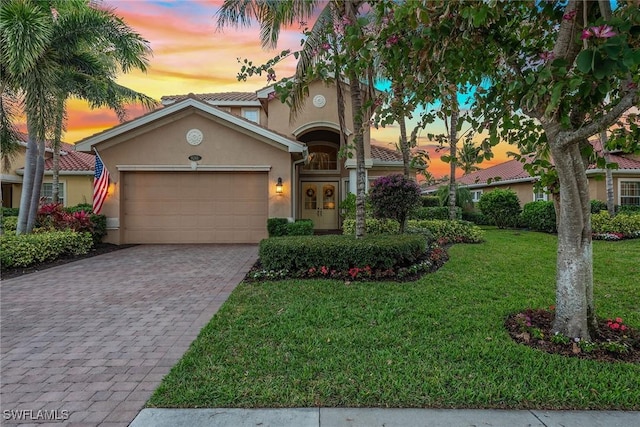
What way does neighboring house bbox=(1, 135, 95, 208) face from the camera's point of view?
toward the camera

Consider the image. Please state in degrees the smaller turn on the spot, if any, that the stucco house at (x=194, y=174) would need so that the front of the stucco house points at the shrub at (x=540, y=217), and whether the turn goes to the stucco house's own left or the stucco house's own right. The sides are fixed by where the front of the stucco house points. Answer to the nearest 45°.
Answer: approximately 90° to the stucco house's own left

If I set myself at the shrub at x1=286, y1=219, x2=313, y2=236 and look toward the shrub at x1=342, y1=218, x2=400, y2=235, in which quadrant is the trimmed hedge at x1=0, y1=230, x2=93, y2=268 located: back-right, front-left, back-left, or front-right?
back-right

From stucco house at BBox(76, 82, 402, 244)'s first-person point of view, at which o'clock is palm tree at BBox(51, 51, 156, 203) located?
The palm tree is roughly at 3 o'clock from the stucco house.

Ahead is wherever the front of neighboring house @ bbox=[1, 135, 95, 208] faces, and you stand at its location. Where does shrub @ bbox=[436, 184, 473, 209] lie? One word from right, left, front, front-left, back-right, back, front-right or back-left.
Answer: front-left

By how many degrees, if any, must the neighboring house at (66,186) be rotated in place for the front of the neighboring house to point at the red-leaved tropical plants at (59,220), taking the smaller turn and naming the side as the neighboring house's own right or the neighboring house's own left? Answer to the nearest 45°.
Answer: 0° — it already faces it

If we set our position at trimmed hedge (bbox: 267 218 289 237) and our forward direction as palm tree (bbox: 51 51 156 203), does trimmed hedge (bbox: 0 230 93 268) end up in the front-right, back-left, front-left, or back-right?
front-left

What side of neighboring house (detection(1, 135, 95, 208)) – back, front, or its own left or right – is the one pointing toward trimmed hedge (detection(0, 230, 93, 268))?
front

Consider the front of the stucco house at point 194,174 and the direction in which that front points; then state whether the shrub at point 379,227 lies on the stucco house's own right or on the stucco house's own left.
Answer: on the stucco house's own left

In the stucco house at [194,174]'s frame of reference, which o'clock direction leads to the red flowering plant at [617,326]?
The red flowering plant is roughly at 11 o'clock from the stucco house.

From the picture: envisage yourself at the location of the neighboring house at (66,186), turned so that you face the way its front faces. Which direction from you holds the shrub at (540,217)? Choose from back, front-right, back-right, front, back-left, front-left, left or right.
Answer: front-left

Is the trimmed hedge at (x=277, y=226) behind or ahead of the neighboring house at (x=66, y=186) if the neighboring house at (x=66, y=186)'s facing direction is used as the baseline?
ahead

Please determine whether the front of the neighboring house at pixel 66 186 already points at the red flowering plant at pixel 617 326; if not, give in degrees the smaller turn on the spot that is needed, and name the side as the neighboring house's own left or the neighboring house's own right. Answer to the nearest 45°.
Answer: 0° — it already faces it

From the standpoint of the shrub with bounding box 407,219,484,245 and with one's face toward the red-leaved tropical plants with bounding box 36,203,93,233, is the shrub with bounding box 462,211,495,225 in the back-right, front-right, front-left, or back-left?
back-right
